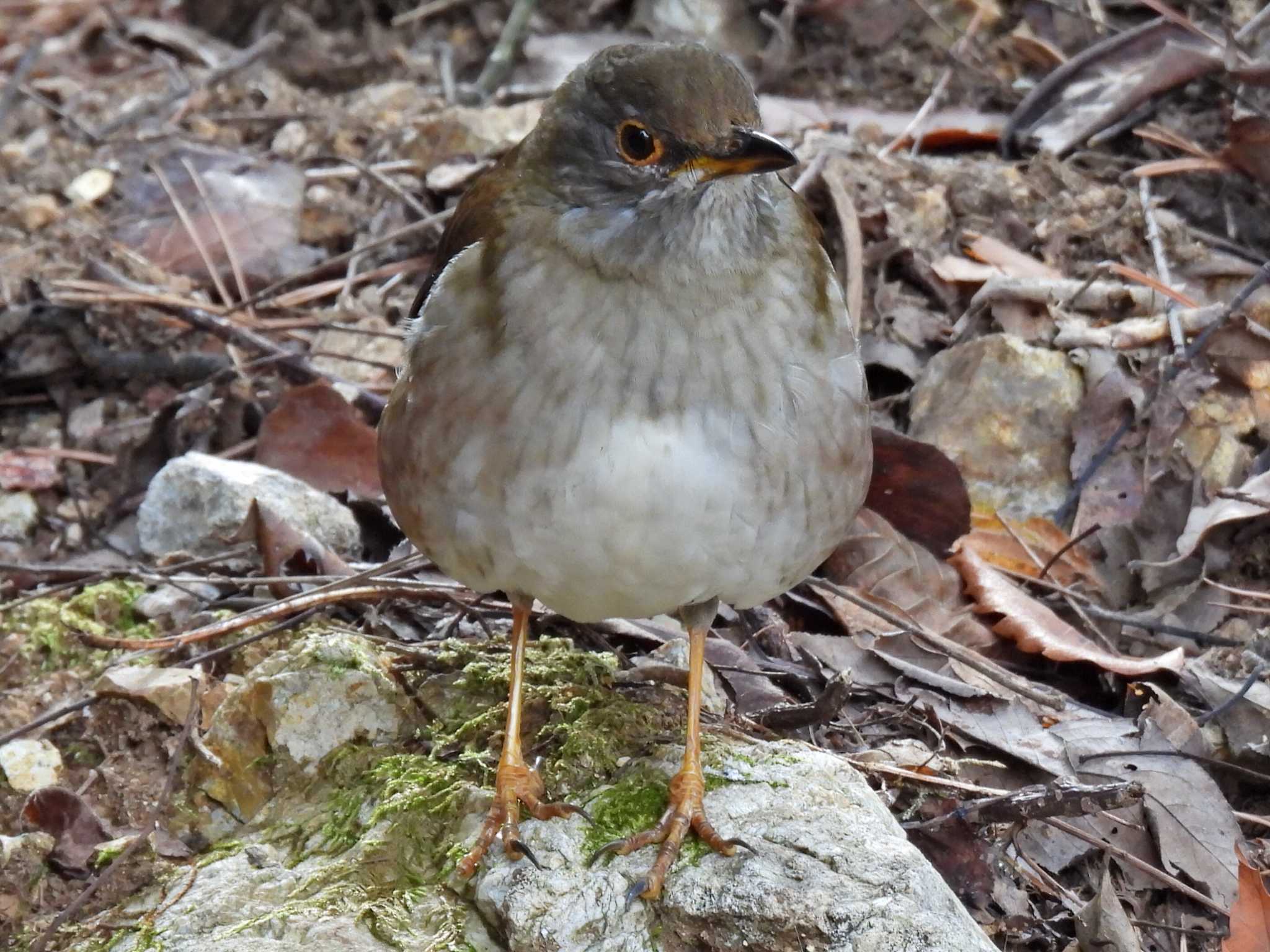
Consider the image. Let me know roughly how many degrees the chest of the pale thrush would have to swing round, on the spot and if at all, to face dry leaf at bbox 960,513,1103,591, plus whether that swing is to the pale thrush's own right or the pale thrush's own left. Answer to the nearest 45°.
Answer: approximately 135° to the pale thrush's own left

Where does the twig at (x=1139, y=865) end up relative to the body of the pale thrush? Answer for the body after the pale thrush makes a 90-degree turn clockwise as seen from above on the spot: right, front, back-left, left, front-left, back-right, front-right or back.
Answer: back

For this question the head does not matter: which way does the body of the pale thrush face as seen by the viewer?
toward the camera

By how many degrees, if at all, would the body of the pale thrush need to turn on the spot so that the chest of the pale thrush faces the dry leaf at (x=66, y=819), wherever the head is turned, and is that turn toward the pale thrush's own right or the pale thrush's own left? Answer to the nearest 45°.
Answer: approximately 90° to the pale thrush's own right

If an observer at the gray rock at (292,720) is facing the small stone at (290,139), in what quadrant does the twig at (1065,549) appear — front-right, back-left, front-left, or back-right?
front-right

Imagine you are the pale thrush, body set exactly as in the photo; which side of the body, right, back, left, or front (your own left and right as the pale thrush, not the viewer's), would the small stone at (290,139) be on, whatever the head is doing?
back

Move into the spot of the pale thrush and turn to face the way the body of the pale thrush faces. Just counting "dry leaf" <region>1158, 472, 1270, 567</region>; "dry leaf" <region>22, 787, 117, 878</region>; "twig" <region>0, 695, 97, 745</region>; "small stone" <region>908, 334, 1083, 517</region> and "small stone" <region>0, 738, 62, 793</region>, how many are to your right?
3

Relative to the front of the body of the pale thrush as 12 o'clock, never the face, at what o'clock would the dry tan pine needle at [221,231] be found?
The dry tan pine needle is roughly at 5 o'clock from the pale thrush.

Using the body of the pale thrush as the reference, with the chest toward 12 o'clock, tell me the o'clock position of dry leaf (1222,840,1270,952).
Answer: The dry leaf is roughly at 10 o'clock from the pale thrush.

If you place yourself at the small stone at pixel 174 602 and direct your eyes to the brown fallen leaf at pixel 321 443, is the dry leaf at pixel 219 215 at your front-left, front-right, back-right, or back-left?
front-left

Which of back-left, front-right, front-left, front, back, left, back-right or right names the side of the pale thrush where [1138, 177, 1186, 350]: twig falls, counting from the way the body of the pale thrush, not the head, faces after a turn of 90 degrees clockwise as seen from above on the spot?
back-right

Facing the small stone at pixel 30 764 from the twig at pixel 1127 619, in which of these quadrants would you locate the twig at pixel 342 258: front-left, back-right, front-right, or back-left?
front-right

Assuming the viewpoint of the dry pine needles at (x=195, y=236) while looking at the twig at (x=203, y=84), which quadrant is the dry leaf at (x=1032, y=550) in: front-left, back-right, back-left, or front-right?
back-right

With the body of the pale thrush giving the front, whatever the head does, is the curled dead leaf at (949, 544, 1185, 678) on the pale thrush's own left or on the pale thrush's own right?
on the pale thrush's own left

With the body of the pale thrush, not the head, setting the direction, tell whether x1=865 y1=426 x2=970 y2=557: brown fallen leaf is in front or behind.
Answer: behind
